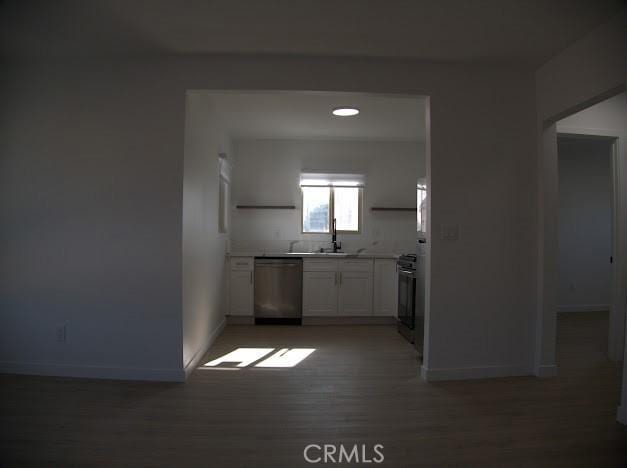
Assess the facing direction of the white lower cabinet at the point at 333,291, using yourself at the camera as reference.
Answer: facing the viewer

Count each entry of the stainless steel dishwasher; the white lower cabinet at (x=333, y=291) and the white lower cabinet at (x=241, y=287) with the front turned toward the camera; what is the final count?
3

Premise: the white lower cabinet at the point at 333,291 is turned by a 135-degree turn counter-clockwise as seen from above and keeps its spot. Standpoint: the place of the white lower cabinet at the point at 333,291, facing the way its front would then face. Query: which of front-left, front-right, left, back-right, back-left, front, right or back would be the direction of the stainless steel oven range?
right

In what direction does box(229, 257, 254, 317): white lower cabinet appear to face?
toward the camera

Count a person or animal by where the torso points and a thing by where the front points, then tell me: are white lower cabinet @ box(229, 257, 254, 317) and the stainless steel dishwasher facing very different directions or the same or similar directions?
same or similar directions

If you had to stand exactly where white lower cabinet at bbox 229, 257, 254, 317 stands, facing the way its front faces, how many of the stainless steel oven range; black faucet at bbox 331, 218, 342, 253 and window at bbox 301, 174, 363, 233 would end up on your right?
0

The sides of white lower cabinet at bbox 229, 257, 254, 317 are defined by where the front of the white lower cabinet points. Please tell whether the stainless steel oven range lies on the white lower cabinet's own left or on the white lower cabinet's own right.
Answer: on the white lower cabinet's own left

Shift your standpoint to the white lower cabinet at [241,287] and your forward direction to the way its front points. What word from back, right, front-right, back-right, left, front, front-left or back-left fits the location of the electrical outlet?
front-right

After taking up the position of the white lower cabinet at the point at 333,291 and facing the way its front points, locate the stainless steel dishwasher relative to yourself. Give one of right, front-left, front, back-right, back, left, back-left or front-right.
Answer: right

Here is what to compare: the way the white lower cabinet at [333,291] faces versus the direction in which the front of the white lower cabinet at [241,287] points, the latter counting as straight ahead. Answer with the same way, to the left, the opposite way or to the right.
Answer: the same way

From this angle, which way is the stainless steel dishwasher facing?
toward the camera

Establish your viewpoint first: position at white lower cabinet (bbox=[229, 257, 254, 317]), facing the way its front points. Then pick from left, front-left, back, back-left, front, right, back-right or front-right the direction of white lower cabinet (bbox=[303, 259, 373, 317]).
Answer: left
